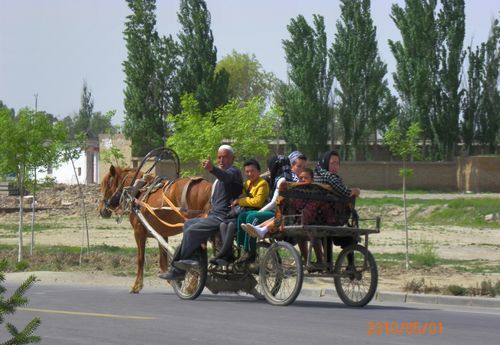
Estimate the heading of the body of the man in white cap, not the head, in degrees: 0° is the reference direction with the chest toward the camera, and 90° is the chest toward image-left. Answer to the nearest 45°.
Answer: approximately 45°

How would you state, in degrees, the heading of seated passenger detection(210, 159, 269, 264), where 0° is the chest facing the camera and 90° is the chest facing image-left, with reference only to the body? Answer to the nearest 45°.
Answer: approximately 45°

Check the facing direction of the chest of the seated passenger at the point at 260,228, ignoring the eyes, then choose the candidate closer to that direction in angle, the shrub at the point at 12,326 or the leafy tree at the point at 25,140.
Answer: the shrub

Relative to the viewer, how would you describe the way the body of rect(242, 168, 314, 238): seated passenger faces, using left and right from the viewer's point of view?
facing the viewer and to the left of the viewer

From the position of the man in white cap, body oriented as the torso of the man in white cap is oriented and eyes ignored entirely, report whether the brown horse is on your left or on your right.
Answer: on your right
